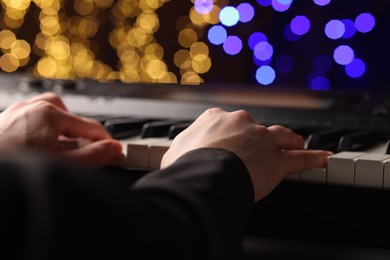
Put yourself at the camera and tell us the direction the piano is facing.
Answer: facing the viewer and to the left of the viewer
